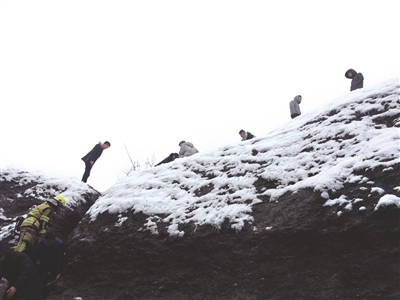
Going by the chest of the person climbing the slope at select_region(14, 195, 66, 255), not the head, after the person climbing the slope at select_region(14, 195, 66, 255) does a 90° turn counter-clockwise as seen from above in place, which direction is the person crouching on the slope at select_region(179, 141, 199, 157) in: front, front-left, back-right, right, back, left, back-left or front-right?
front-right

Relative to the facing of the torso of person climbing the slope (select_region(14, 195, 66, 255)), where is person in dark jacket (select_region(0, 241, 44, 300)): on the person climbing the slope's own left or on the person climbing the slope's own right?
on the person climbing the slope's own right

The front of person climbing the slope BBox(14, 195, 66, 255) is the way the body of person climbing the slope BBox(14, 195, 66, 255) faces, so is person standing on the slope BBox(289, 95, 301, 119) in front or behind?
in front

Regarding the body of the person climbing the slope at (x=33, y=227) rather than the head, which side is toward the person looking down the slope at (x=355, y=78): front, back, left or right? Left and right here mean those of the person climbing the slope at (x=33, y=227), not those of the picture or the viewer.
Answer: front

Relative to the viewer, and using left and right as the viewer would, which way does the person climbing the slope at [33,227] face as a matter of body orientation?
facing to the right of the viewer

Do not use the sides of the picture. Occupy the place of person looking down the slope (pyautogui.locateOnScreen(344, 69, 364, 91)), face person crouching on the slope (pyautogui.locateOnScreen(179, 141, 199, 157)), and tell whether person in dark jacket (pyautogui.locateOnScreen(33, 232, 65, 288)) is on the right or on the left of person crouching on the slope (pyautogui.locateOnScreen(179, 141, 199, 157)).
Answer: left
